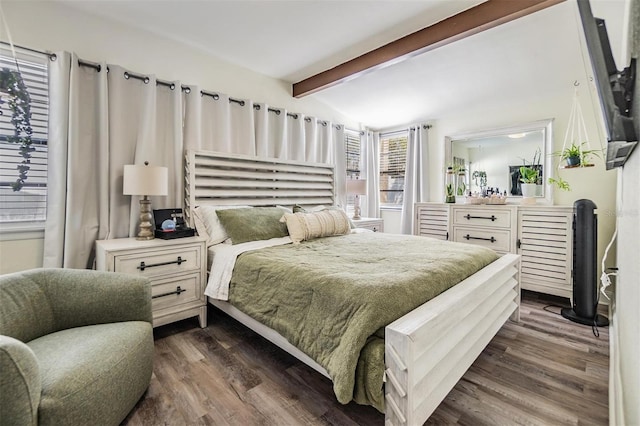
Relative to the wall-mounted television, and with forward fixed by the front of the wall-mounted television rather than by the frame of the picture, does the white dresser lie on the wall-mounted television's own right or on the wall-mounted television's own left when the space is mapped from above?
on the wall-mounted television's own right

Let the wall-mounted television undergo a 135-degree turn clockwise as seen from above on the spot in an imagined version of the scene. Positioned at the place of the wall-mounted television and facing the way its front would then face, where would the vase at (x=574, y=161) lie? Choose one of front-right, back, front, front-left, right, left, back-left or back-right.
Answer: front-left

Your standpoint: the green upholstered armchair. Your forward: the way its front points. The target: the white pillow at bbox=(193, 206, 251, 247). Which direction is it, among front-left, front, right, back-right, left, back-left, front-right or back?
left

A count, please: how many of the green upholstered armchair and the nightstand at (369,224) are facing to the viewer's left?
0

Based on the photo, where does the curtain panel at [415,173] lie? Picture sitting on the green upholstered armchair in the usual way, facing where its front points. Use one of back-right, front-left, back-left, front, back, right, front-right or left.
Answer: front-left

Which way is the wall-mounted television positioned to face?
to the viewer's left

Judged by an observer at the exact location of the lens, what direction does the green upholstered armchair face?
facing the viewer and to the right of the viewer

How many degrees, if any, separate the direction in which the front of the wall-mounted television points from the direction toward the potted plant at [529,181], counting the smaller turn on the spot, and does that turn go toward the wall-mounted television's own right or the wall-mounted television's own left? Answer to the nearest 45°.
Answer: approximately 90° to the wall-mounted television's own right

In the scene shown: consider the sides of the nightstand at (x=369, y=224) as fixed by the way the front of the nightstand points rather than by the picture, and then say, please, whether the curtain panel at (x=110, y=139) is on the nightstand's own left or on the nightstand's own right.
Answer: on the nightstand's own right

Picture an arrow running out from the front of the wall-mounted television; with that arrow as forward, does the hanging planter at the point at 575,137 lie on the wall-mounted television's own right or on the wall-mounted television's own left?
on the wall-mounted television's own right

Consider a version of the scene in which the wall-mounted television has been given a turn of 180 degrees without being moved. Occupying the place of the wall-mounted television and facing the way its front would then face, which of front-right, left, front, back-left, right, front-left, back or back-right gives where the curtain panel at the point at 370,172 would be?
back-left

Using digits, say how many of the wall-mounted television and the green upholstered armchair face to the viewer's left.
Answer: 1

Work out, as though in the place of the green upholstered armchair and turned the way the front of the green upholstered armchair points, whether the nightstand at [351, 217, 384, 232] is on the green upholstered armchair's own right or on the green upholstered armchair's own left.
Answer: on the green upholstered armchair's own left

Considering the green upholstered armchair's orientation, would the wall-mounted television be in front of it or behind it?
in front
